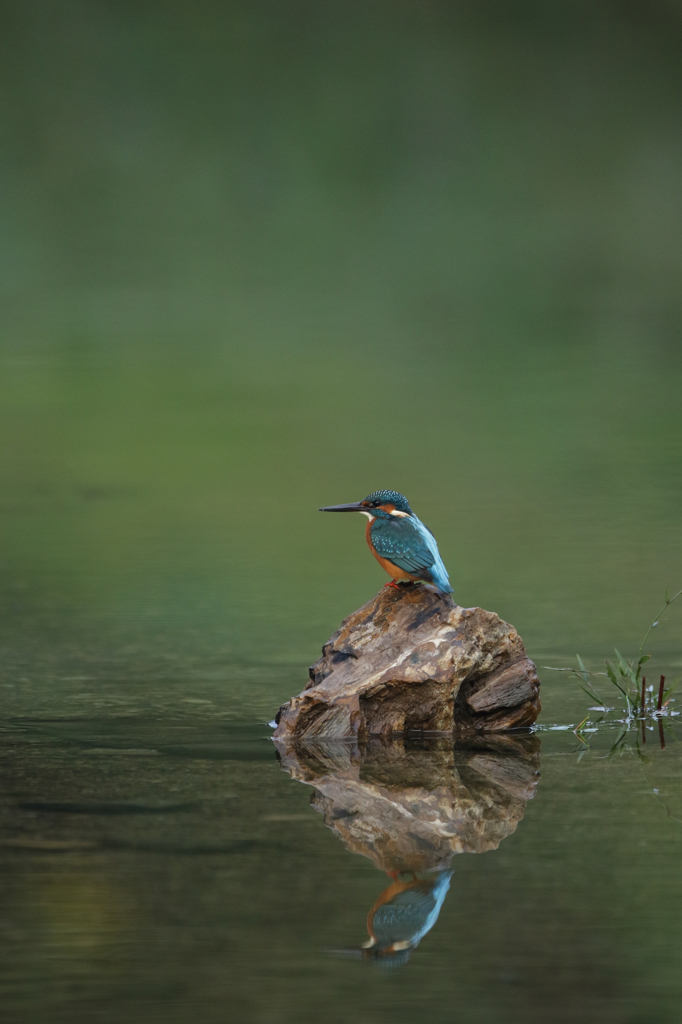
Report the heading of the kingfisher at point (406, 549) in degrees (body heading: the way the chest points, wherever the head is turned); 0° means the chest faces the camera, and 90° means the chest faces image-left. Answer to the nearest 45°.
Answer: approximately 90°
